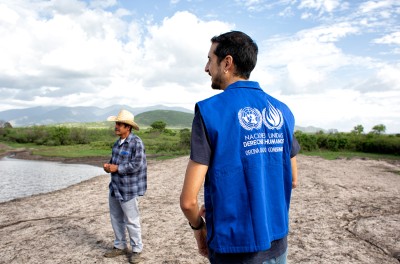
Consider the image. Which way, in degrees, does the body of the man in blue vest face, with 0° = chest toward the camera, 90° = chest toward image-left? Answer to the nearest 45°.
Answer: approximately 135°

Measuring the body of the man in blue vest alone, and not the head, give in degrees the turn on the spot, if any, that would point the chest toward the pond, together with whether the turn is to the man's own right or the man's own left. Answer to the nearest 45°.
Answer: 0° — they already face it

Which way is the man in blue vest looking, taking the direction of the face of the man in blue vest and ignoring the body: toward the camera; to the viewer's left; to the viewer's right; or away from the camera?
to the viewer's left
